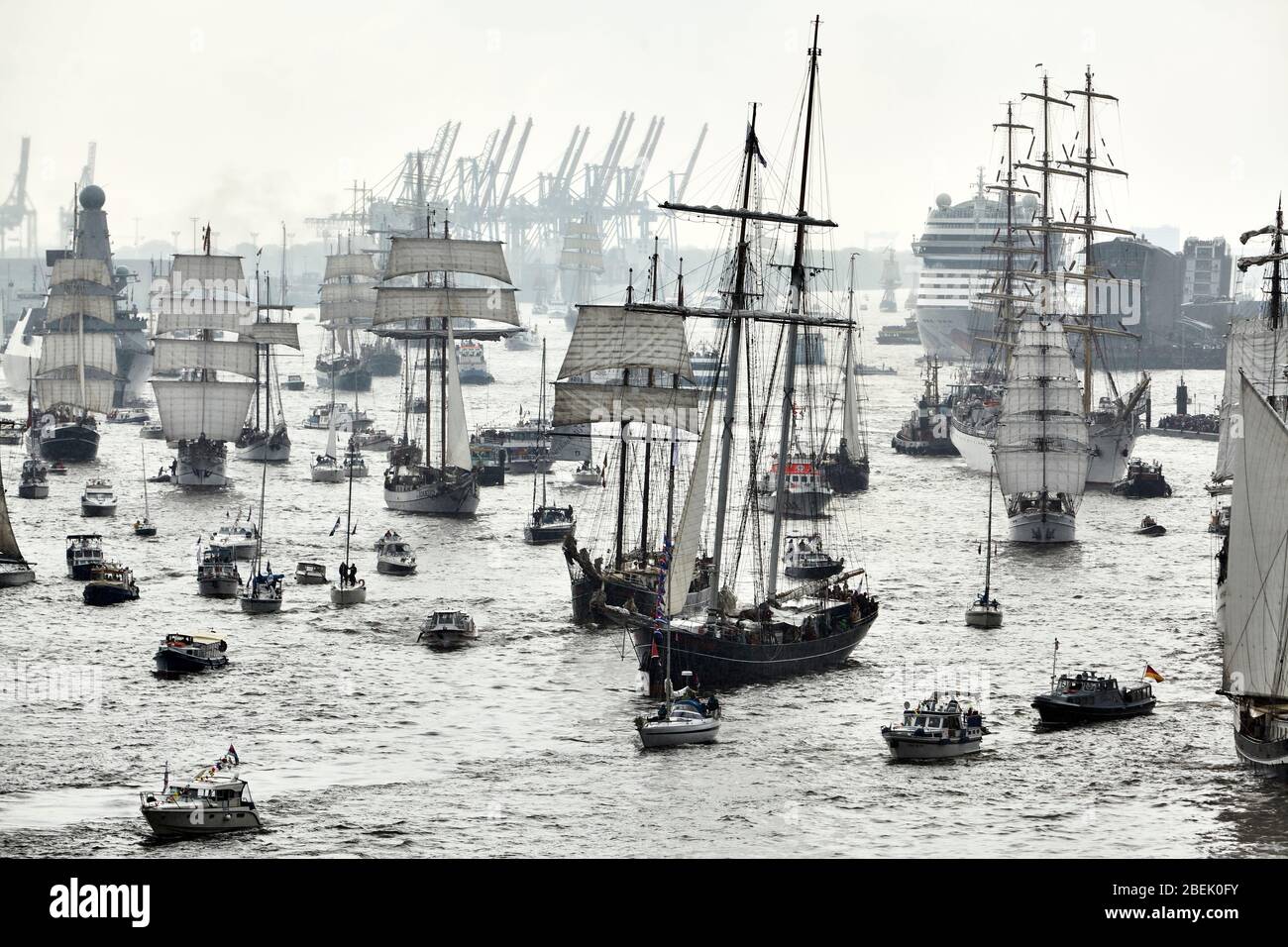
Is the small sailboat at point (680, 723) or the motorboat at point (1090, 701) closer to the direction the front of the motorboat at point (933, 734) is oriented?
the small sailboat

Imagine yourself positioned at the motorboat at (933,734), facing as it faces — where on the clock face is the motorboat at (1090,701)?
the motorboat at (1090,701) is roughly at 6 o'clock from the motorboat at (933,734).

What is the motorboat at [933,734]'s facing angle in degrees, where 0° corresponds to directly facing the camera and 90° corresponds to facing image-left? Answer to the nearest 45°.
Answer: approximately 45°

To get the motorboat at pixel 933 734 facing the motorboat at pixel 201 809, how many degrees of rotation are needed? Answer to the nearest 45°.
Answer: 0° — it already faces it
